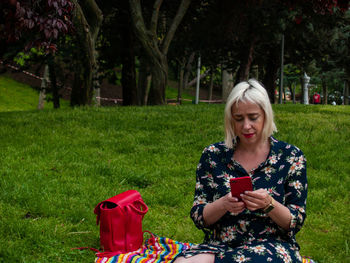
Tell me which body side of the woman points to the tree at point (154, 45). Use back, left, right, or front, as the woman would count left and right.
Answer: back

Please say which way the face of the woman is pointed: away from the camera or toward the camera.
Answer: toward the camera

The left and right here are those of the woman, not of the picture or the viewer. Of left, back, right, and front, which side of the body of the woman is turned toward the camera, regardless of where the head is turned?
front

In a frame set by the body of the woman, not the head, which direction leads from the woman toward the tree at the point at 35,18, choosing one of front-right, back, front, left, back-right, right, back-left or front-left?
back-right

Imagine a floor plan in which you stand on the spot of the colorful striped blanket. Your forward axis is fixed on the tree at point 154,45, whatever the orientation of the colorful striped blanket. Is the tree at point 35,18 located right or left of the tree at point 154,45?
left

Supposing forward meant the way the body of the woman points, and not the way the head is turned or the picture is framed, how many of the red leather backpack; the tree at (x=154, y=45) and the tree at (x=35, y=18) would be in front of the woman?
0

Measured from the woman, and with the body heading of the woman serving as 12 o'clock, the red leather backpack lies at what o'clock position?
The red leather backpack is roughly at 4 o'clock from the woman.
